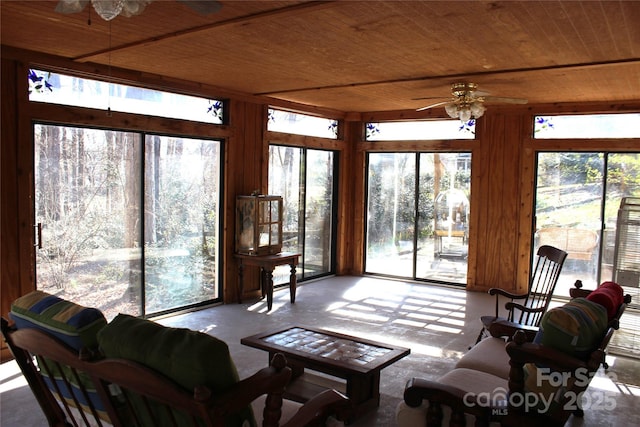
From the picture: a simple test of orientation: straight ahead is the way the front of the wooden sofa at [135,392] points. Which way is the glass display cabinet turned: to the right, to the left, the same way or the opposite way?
to the right

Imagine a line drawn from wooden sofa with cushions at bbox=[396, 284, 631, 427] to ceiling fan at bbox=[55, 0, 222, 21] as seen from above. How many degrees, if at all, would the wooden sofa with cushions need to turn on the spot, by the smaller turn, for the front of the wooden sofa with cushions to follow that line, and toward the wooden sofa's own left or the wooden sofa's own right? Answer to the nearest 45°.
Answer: approximately 45° to the wooden sofa's own left

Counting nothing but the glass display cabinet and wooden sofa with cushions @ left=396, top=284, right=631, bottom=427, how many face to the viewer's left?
1

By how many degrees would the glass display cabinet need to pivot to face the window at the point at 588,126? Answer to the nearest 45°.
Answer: approximately 45° to its left

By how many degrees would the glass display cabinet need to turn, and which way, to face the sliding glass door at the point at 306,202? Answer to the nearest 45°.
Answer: approximately 90° to its left

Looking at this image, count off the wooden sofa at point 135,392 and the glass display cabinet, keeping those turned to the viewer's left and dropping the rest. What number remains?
0

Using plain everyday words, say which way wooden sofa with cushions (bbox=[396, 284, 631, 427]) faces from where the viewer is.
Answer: facing to the left of the viewer

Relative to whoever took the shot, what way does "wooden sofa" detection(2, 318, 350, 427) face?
facing away from the viewer and to the right of the viewer

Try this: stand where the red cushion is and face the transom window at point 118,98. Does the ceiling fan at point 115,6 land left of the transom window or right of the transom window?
left

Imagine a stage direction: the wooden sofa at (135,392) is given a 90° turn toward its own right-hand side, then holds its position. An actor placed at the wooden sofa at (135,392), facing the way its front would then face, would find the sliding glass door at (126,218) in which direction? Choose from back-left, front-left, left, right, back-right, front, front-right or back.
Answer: back-left
